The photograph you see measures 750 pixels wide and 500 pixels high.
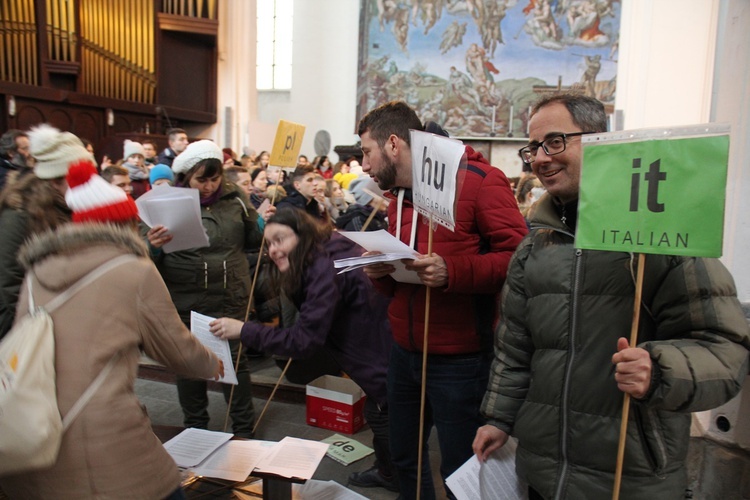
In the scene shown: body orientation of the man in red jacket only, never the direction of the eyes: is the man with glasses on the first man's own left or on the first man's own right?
on the first man's own left

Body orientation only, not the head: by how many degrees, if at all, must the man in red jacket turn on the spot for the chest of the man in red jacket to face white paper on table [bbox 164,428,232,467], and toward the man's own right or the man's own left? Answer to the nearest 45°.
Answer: approximately 45° to the man's own right

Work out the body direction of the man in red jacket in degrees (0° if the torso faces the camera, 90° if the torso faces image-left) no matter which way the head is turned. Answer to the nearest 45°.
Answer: approximately 45°

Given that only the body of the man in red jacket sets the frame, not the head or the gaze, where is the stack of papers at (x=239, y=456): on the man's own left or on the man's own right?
on the man's own right

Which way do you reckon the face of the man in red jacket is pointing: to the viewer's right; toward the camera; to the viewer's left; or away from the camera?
to the viewer's left

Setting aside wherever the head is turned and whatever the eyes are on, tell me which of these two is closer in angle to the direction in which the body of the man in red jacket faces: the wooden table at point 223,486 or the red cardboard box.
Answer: the wooden table

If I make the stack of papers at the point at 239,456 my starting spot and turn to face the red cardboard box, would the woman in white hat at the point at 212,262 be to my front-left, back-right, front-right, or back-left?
front-left

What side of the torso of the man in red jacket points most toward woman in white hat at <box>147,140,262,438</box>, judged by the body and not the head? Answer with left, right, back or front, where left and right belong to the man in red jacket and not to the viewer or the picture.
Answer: right

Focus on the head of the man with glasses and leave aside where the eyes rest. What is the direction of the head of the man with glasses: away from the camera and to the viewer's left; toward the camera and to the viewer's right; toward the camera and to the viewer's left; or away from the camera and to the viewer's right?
toward the camera and to the viewer's left
